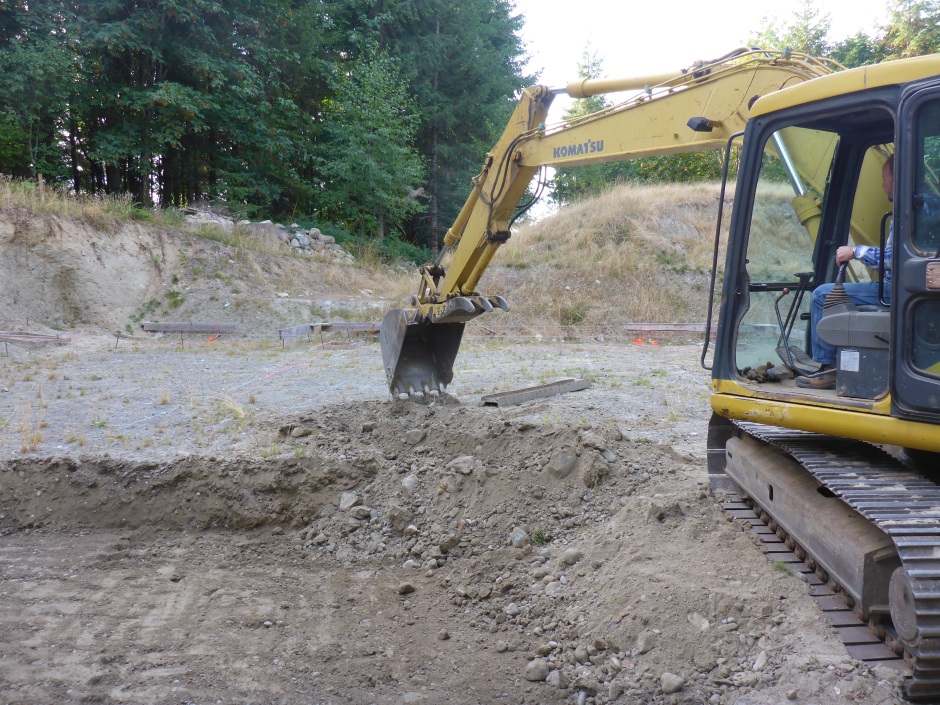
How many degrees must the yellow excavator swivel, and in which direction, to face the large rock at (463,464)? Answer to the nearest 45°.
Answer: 0° — it already faces it

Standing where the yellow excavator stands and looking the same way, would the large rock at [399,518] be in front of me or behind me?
in front

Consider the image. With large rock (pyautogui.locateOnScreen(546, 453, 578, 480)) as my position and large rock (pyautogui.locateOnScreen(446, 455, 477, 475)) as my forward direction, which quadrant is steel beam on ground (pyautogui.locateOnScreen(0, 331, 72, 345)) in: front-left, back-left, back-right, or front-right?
front-right

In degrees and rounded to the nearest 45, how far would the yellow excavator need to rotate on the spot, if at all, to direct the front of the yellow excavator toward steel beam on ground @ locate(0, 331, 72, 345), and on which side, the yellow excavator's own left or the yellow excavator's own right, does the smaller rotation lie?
0° — it already faces it

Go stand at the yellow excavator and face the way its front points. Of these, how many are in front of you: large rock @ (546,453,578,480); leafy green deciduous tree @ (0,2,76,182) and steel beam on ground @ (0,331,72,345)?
3

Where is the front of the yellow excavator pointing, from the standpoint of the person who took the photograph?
facing away from the viewer and to the left of the viewer

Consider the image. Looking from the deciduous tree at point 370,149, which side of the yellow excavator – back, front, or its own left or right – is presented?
front

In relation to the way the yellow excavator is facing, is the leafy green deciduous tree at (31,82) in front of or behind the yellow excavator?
in front

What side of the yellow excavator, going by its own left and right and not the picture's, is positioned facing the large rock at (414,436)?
front
